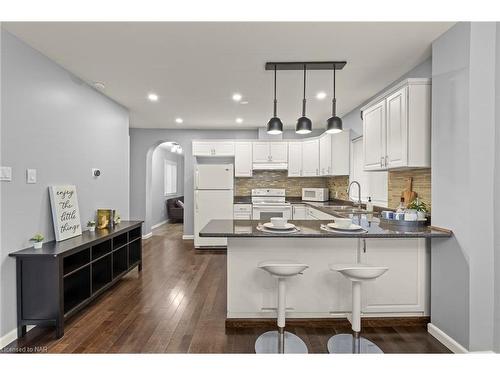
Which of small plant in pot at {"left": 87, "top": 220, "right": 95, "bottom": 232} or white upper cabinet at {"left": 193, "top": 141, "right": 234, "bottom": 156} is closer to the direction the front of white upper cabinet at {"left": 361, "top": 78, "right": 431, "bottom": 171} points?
the small plant in pot

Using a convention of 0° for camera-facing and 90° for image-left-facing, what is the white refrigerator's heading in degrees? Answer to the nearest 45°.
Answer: approximately 0°

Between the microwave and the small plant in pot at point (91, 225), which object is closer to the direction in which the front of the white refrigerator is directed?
the small plant in pot

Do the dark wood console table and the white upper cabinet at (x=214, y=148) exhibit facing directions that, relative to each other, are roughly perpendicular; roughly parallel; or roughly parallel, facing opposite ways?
roughly perpendicular

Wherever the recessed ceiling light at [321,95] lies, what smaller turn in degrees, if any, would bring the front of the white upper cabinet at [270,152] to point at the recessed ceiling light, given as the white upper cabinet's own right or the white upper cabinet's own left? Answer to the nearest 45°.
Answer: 0° — it already faces it

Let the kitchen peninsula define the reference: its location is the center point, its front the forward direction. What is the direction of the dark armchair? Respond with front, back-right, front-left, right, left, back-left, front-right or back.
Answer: back-right

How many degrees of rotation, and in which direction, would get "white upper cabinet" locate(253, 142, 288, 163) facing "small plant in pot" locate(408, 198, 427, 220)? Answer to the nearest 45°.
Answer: approximately 45° to its left

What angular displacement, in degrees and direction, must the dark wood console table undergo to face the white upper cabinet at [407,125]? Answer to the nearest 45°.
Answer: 0° — it already faces it

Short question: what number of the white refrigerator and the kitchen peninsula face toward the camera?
2

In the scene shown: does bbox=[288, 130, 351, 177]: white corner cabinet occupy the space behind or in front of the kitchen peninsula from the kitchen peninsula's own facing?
behind

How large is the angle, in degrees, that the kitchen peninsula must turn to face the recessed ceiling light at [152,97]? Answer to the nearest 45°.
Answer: approximately 90° to its right

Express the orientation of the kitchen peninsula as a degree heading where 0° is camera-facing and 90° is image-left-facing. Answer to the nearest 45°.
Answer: approximately 0°
